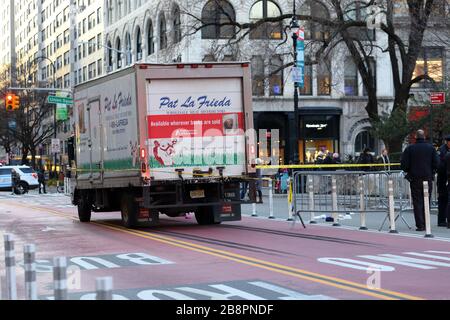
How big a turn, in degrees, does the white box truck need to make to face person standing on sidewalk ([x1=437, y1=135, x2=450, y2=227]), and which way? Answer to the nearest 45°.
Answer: approximately 135° to its right

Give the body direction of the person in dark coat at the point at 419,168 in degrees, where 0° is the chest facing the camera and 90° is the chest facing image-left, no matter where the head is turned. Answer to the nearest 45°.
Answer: approximately 180°

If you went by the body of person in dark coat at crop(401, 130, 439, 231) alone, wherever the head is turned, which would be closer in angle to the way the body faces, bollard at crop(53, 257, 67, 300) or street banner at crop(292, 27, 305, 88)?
the street banner

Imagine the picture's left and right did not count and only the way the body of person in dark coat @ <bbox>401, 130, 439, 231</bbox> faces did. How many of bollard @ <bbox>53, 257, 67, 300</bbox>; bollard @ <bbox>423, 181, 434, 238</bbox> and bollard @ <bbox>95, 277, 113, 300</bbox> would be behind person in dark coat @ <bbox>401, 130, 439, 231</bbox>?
3

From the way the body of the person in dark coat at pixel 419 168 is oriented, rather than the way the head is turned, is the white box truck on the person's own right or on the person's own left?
on the person's own left

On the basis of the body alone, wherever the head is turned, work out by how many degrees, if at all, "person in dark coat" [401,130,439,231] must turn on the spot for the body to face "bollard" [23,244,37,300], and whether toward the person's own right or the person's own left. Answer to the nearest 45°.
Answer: approximately 180°

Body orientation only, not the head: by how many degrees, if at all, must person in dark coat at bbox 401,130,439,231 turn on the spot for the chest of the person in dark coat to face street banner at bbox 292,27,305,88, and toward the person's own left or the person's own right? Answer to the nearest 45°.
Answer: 0° — they already face it

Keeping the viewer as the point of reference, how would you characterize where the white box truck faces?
facing away from the viewer and to the left of the viewer
